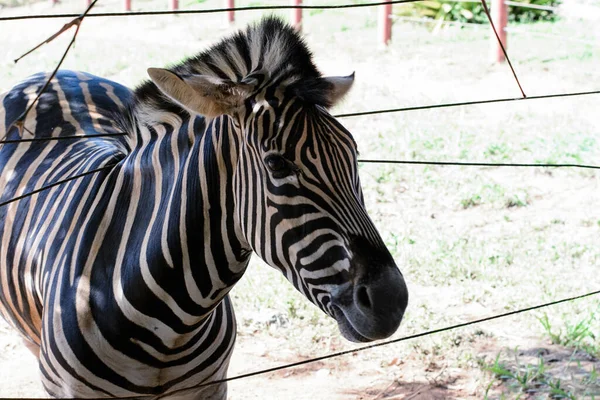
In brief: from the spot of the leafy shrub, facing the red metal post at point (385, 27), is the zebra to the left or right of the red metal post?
left

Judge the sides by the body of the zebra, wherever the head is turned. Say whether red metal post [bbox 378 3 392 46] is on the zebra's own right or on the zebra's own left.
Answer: on the zebra's own left

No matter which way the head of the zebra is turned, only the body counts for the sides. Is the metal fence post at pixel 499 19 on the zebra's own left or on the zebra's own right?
on the zebra's own left

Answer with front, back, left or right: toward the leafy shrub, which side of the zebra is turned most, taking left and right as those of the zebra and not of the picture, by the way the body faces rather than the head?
left

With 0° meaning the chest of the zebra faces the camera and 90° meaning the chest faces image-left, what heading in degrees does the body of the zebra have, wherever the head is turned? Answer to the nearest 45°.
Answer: approximately 315°
